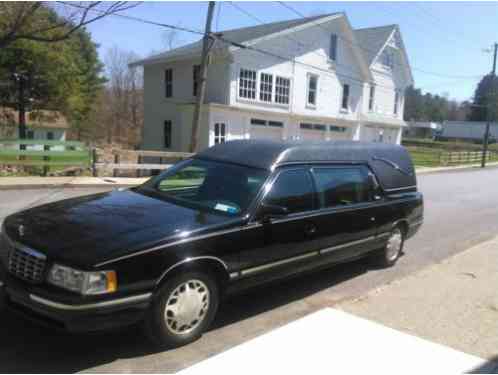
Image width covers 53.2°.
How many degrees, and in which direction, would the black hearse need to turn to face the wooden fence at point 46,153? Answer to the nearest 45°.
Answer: approximately 90° to its right

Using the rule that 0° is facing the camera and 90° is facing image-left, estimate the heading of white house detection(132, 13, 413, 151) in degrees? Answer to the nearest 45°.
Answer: approximately 315°

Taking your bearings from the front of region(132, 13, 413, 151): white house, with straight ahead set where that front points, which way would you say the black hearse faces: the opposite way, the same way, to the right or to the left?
to the right

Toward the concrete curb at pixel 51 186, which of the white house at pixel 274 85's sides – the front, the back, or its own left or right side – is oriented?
right

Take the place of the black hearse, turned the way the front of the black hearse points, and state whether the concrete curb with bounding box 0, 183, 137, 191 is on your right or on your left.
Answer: on your right

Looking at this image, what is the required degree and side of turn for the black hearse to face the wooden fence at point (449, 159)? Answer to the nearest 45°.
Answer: approximately 180°

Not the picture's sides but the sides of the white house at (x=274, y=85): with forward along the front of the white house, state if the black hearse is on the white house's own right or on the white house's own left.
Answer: on the white house's own right

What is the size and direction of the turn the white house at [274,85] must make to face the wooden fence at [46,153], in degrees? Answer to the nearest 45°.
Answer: approximately 90° to its right

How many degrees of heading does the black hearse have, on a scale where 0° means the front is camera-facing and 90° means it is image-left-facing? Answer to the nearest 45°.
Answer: approximately 45°
